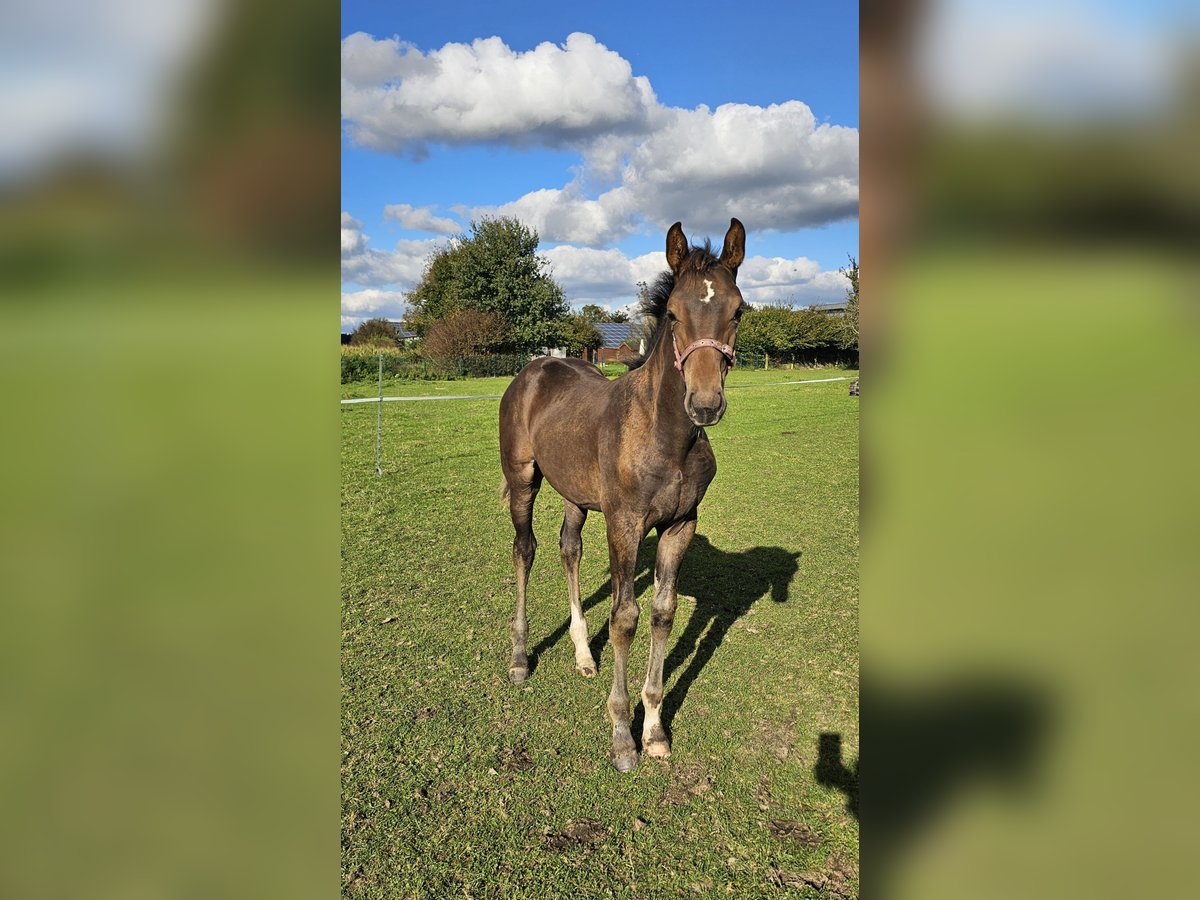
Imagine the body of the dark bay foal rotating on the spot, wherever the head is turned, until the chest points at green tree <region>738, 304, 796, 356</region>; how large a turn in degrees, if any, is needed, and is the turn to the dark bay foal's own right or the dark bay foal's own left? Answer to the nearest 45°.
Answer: approximately 135° to the dark bay foal's own left

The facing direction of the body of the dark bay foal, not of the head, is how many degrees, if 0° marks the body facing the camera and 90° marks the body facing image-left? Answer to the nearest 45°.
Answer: approximately 315°

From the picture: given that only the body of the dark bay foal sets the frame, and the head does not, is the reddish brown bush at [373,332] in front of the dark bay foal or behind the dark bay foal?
behind
